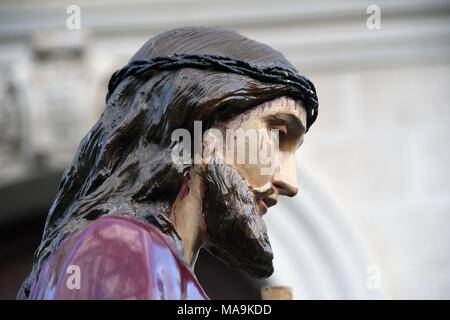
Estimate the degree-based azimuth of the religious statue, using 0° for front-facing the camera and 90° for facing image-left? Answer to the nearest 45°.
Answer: approximately 270°
